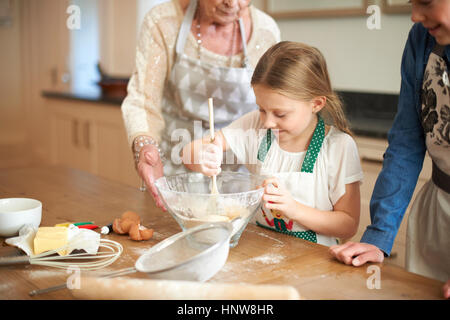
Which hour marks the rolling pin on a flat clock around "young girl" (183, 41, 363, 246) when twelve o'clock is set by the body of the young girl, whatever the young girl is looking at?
The rolling pin is roughly at 11 o'clock from the young girl.

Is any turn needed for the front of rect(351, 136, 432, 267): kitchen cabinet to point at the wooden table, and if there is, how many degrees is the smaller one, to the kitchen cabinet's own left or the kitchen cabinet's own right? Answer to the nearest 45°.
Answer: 0° — it already faces it

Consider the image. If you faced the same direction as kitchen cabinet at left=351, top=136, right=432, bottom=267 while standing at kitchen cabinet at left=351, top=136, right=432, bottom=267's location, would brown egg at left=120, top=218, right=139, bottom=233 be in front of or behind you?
in front

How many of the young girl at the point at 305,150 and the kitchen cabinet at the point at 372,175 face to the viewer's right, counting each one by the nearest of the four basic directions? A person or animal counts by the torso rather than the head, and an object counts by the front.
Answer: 0

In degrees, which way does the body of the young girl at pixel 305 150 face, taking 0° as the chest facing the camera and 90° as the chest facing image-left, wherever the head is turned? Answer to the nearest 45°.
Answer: approximately 45°

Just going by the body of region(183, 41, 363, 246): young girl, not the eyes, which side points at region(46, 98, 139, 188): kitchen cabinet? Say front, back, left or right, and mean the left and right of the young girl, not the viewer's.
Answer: right

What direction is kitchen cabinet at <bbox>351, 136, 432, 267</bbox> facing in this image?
toward the camera

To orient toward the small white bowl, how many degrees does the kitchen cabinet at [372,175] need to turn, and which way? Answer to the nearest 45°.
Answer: approximately 45° to its right
